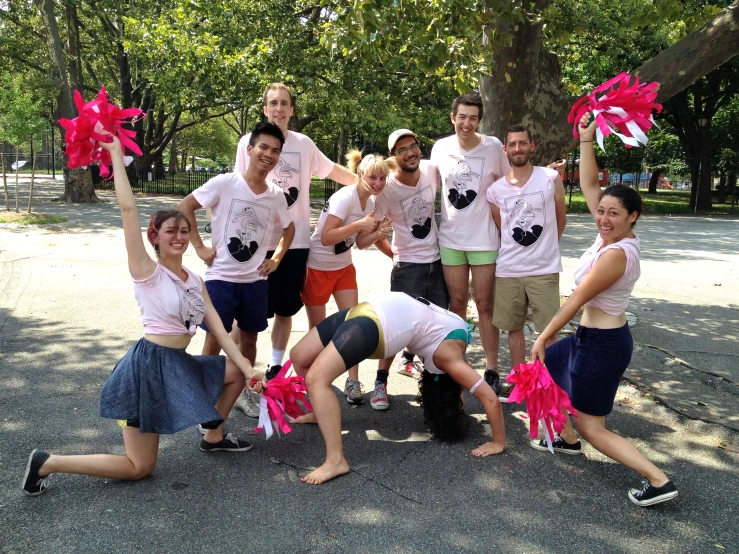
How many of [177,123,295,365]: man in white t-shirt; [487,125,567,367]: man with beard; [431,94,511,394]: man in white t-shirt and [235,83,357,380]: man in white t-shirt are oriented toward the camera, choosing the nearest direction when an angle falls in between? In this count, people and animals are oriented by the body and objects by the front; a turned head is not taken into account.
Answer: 4

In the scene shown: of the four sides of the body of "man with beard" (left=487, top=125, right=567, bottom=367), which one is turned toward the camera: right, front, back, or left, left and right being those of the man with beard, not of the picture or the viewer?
front

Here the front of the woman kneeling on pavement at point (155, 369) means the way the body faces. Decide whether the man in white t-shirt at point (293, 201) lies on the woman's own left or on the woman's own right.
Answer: on the woman's own left

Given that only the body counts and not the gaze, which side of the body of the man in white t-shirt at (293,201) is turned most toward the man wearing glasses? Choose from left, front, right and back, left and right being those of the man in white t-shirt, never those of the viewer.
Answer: left

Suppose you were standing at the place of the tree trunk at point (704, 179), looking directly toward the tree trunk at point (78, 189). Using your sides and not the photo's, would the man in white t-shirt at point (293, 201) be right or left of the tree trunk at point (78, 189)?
left

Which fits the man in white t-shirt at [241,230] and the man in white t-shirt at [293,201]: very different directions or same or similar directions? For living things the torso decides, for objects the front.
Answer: same or similar directions

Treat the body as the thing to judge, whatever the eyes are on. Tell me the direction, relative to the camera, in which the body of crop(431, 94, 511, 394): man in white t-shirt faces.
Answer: toward the camera

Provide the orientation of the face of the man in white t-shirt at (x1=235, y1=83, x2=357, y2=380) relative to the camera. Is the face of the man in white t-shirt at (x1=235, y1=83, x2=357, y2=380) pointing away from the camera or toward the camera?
toward the camera

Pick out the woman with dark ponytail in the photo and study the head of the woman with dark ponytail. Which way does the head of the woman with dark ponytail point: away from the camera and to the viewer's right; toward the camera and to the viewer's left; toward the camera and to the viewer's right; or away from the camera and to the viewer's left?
toward the camera and to the viewer's left

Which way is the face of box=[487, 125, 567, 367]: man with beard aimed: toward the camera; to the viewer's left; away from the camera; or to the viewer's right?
toward the camera

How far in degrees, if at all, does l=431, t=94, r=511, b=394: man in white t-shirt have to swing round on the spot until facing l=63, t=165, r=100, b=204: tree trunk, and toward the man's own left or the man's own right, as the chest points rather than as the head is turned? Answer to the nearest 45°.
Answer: approximately 135° to the man's own right

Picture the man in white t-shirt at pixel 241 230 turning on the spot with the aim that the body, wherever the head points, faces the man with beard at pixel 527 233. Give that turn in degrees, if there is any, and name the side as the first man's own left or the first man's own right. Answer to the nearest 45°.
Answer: approximately 90° to the first man's own left
